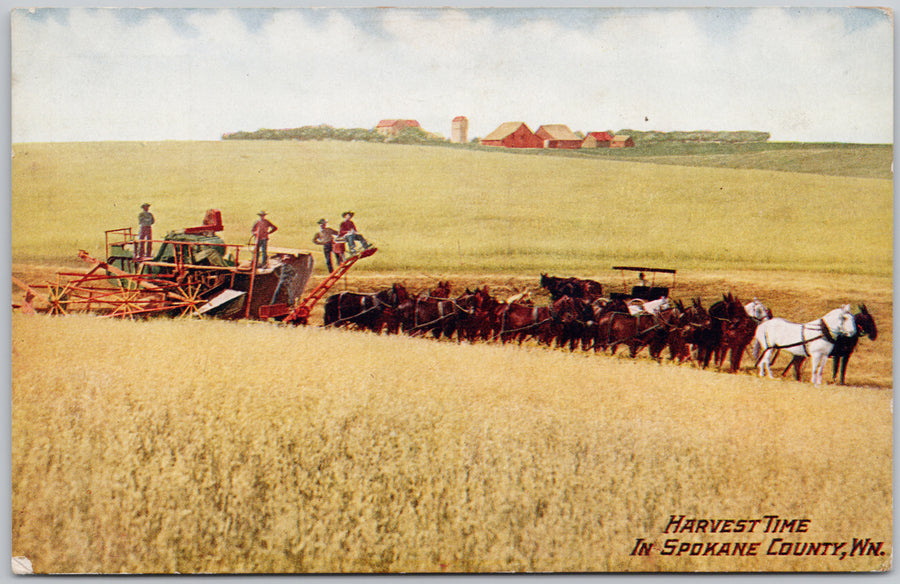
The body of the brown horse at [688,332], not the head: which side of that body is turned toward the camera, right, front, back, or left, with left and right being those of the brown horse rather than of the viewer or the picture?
right

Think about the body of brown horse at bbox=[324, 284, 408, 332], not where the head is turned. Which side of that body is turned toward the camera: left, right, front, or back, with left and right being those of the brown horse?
right

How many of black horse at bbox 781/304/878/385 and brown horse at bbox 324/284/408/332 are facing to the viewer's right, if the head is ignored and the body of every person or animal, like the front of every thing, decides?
2

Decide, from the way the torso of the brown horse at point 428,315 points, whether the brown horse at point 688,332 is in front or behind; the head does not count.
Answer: in front

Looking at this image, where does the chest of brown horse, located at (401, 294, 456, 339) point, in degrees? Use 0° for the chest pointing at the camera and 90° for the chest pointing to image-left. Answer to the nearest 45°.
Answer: approximately 270°

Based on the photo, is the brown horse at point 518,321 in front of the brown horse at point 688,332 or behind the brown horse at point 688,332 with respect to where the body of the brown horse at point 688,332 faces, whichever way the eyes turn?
behind

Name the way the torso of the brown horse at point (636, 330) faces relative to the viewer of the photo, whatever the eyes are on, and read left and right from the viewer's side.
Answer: facing to the right of the viewer

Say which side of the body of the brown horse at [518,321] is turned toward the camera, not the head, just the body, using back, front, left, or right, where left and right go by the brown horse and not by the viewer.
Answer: right

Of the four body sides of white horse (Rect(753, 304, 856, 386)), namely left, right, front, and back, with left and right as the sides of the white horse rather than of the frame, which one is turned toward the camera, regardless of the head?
right

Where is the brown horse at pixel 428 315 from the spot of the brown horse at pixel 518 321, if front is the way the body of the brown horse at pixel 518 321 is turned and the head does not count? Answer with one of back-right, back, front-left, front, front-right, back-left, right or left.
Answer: back

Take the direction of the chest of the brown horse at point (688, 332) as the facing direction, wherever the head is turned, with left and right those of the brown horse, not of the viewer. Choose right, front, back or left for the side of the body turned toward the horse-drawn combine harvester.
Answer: back
